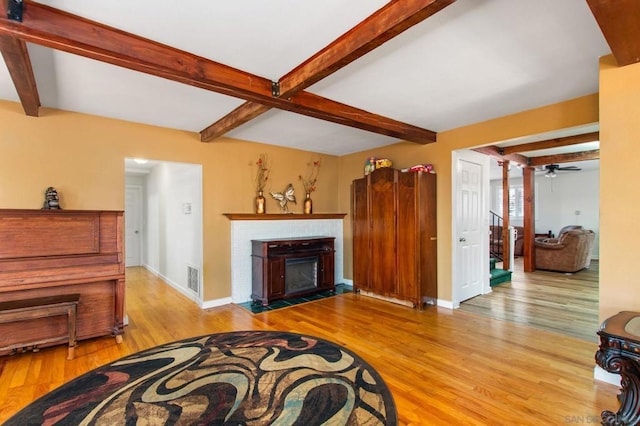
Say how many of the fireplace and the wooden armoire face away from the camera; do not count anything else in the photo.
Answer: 0

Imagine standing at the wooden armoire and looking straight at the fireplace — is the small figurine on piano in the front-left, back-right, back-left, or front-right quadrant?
front-left

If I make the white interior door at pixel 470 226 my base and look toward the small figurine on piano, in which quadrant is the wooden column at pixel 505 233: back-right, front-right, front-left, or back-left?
back-right

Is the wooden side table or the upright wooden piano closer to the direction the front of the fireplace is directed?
the wooden side table

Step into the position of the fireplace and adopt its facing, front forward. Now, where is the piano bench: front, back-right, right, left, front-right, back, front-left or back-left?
right

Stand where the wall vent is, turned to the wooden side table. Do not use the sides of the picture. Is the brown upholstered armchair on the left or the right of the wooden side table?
left

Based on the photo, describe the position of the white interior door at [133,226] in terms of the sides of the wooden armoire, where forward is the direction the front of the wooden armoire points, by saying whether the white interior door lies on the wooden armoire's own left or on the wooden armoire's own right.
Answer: on the wooden armoire's own right

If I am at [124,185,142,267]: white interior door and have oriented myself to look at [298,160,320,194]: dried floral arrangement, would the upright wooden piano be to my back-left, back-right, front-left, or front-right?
front-right

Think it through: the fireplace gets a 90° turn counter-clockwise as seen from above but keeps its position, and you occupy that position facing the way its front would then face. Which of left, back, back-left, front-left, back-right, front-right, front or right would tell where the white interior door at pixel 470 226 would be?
front-right

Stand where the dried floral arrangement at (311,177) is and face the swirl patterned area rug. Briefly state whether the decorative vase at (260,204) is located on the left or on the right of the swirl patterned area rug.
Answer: right

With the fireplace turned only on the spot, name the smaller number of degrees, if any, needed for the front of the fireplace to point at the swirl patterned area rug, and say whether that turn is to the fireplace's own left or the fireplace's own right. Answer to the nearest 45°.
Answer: approximately 45° to the fireplace's own right

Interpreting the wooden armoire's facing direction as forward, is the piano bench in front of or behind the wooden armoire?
in front

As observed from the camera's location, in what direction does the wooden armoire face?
facing the viewer and to the left of the viewer

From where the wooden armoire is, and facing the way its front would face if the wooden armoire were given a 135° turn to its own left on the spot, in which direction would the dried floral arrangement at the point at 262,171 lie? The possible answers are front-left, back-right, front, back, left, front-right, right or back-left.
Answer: back

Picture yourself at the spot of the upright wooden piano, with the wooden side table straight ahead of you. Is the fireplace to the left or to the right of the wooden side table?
left

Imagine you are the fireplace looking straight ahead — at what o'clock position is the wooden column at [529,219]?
The wooden column is roughly at 10 o'clock from the fireplace.
